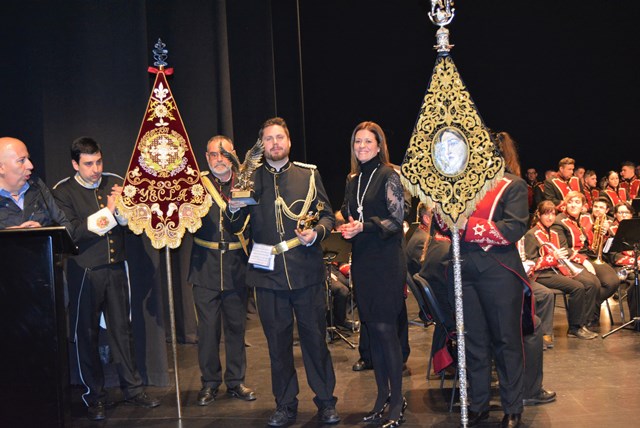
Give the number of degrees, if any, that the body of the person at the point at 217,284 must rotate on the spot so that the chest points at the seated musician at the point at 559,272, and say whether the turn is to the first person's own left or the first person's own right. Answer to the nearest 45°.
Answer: approximately 135° to the first person's own left

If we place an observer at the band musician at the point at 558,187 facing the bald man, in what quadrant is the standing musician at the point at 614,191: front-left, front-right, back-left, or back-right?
back-left

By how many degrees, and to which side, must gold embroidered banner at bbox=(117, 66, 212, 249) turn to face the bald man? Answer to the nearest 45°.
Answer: approximately 90° to its right

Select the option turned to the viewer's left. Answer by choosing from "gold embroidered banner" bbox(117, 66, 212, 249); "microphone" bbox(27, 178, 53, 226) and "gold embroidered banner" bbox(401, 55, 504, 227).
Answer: the microphone

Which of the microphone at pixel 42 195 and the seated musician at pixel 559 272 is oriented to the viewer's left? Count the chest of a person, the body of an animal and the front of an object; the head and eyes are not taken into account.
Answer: the microphone

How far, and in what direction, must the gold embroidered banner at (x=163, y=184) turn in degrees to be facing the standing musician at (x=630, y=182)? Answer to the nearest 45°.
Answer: approximately 135° to its left

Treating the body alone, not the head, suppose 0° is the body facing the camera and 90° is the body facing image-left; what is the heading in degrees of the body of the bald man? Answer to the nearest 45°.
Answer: approximately 315°

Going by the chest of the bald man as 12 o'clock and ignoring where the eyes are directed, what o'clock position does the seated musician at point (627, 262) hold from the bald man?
The seated musician is roughly at 10 o'clock from the bald man.
